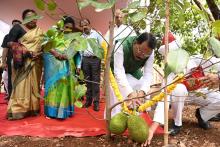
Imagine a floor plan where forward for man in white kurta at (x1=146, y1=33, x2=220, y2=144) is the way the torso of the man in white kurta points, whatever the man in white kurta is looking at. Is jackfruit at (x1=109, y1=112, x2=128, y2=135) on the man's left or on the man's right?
on the man's left

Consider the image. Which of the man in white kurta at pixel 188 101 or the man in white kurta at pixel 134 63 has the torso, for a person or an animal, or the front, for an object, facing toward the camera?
the man in white kurta at pixel 134 63

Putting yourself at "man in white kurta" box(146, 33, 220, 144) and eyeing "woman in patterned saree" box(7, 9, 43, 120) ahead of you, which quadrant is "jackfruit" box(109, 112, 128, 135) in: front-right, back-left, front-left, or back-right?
front-left

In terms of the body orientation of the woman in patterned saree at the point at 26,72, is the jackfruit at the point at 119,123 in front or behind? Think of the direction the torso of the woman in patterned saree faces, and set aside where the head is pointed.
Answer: in front

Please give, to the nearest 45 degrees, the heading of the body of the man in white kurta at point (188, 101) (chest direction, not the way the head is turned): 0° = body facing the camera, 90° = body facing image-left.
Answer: approximately 90°

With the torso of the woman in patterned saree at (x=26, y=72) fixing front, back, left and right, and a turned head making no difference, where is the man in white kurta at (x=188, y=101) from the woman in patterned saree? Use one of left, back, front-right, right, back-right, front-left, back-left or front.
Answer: front

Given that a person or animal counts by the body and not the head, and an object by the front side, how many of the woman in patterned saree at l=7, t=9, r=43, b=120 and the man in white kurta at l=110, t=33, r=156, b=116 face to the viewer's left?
0

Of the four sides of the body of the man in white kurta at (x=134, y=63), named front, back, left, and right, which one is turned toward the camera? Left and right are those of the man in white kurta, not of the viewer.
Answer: front
